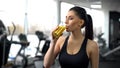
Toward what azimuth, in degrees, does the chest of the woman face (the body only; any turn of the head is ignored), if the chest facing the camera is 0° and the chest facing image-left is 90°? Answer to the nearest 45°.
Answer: approximately 45°
